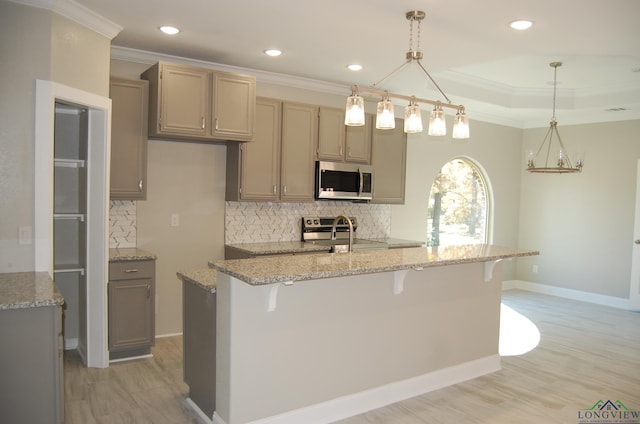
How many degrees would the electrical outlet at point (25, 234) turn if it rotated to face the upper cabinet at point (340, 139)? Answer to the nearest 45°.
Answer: approximately 90° to its left

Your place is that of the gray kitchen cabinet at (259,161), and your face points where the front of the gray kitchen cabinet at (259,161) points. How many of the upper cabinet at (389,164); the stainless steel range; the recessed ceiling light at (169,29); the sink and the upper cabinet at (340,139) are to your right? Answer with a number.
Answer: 1

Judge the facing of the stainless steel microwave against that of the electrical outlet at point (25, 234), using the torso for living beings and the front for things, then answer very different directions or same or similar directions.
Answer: same or similar directions

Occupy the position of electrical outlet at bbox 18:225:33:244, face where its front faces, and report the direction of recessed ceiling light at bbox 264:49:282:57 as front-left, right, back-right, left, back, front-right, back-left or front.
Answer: left

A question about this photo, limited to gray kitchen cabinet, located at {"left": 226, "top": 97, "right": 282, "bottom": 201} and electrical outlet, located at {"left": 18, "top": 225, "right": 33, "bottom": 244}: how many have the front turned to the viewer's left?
0

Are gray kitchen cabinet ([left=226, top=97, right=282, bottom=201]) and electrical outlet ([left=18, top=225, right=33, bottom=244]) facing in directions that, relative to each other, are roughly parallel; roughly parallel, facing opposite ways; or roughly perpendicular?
roughly parallel

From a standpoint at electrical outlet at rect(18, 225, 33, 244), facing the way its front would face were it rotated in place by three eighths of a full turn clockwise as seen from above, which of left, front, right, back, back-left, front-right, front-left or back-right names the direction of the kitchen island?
back

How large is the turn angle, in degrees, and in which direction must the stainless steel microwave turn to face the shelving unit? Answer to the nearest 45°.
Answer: approximately 90° to its right

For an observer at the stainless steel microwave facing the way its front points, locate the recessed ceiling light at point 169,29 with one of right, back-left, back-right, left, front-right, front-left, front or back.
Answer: right

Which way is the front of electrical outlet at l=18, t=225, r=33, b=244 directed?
toward the camera

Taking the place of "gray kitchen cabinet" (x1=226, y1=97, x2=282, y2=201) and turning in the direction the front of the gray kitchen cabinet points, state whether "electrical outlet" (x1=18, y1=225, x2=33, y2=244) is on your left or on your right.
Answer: on your right

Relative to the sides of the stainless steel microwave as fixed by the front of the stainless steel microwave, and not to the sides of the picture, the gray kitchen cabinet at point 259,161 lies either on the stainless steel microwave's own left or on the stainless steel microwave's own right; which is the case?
on the stainless steel microwave's own right
